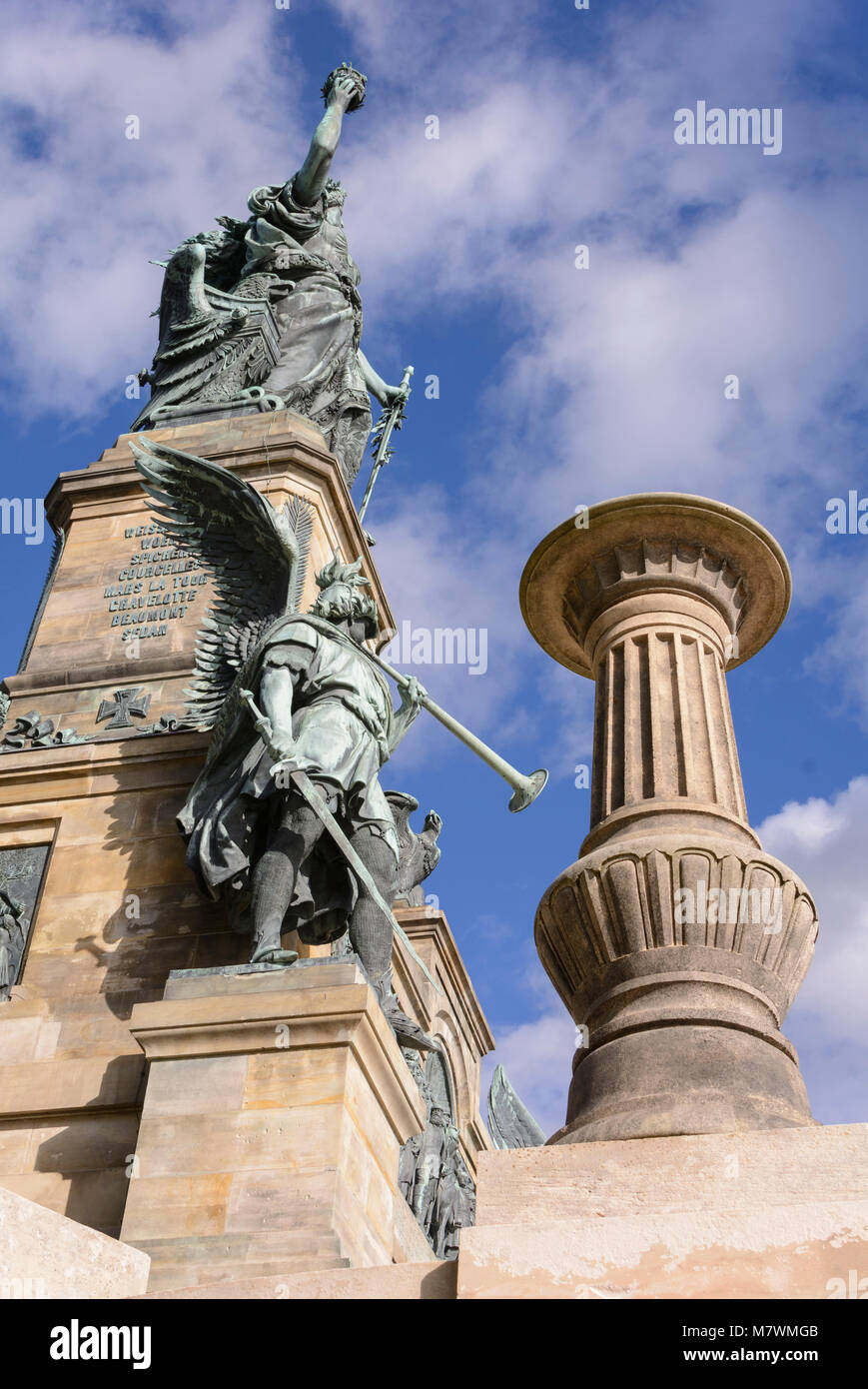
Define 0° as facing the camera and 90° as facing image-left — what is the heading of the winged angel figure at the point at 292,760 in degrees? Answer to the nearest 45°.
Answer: approximately 315°

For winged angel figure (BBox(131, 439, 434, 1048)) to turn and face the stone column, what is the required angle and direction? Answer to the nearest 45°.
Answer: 0° — it already faces it
